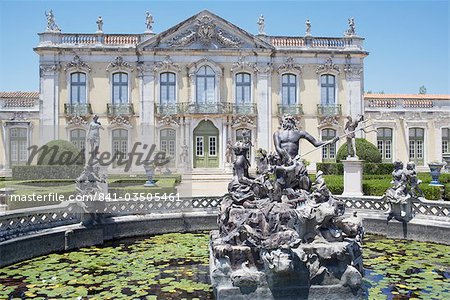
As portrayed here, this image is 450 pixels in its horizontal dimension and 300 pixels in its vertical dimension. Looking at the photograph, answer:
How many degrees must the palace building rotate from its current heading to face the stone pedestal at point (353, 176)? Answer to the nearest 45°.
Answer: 0° — it already faces it

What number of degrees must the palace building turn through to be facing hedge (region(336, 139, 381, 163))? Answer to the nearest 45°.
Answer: approximately 45° to its left

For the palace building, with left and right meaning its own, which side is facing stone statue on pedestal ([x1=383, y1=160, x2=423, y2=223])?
front

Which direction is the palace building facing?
toward the camera

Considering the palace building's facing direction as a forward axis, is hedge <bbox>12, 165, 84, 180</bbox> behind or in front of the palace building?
in front

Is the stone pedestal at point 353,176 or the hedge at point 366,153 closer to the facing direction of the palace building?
the stone pedestal

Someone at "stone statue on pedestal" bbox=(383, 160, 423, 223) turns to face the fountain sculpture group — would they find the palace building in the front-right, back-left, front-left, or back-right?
back-right

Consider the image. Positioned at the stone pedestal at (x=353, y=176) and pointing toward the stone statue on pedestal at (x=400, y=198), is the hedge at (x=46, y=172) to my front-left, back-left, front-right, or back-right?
back-right

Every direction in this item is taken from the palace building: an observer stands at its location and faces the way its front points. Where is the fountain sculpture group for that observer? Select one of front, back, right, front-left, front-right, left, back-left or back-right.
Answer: front
